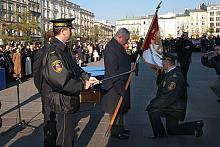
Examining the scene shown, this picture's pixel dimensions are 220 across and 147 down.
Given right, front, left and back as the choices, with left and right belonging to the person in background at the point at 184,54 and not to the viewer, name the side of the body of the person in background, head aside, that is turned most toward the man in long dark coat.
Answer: front

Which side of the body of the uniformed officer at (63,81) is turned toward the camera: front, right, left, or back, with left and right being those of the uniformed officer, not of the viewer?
right

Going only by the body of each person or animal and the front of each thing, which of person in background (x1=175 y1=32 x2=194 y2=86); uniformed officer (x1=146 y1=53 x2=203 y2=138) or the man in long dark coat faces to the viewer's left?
the uniformed officer

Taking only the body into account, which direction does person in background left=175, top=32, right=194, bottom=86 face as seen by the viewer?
toward the camera

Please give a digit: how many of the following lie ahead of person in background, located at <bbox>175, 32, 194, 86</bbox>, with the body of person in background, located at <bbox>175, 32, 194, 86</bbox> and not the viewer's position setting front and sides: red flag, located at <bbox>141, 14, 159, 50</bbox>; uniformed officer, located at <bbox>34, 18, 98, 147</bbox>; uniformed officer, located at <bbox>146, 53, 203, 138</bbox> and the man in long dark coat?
4

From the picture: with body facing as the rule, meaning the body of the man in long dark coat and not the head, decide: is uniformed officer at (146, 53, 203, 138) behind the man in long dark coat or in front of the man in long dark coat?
in front

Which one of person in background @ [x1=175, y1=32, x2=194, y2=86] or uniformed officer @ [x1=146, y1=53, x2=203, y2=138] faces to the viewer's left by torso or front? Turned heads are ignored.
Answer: the uniformed officer

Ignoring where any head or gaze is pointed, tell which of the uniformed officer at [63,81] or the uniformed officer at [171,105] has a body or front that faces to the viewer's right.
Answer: the uniformed officer at [63,81]

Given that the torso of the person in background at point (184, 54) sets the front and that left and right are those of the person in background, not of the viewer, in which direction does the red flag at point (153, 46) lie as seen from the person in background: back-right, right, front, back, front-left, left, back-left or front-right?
front

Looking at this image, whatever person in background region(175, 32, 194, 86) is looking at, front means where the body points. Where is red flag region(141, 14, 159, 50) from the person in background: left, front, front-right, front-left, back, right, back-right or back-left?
front

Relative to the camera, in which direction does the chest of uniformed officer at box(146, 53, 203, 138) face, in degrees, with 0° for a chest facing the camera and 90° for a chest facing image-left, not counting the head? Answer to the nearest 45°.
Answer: approximately 90°

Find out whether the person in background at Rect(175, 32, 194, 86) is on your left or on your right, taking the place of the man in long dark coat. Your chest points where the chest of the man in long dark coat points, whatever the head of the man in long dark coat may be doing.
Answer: on your left

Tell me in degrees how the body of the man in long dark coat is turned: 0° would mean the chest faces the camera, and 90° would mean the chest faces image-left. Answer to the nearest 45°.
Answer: approximately 270°

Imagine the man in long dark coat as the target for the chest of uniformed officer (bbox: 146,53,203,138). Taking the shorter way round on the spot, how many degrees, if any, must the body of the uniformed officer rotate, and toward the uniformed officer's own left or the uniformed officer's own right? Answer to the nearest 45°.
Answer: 0° — they already face them

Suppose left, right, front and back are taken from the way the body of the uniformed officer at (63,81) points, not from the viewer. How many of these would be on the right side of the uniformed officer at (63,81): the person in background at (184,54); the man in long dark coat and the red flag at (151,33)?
0
